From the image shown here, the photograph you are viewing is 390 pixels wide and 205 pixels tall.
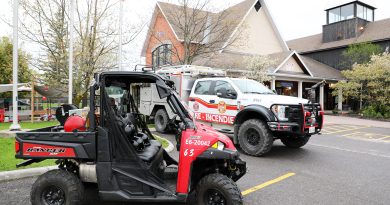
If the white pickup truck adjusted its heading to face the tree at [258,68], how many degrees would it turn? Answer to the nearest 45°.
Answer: approximately 135° to its left

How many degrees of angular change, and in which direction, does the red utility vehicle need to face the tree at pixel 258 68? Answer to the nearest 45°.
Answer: approximately 45° to its left

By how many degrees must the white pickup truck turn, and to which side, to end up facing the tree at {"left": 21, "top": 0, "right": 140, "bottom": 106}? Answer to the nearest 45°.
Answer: approximately 180°

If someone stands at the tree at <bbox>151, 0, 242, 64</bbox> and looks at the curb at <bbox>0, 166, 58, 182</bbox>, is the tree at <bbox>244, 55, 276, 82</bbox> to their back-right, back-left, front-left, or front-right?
back-left

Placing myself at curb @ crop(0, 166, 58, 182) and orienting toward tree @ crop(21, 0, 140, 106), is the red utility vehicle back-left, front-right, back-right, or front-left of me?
back-right

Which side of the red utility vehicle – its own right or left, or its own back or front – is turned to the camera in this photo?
right

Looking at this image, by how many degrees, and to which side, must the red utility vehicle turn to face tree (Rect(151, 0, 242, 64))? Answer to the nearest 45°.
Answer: approximately 90° to its left

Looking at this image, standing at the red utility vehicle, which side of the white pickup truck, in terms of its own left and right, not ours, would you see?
right

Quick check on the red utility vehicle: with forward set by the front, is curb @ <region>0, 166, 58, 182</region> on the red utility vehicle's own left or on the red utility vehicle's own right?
on the red utility vehicle's own left

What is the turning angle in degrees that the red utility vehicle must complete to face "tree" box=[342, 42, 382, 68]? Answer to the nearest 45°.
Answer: approximately 45° to its left
